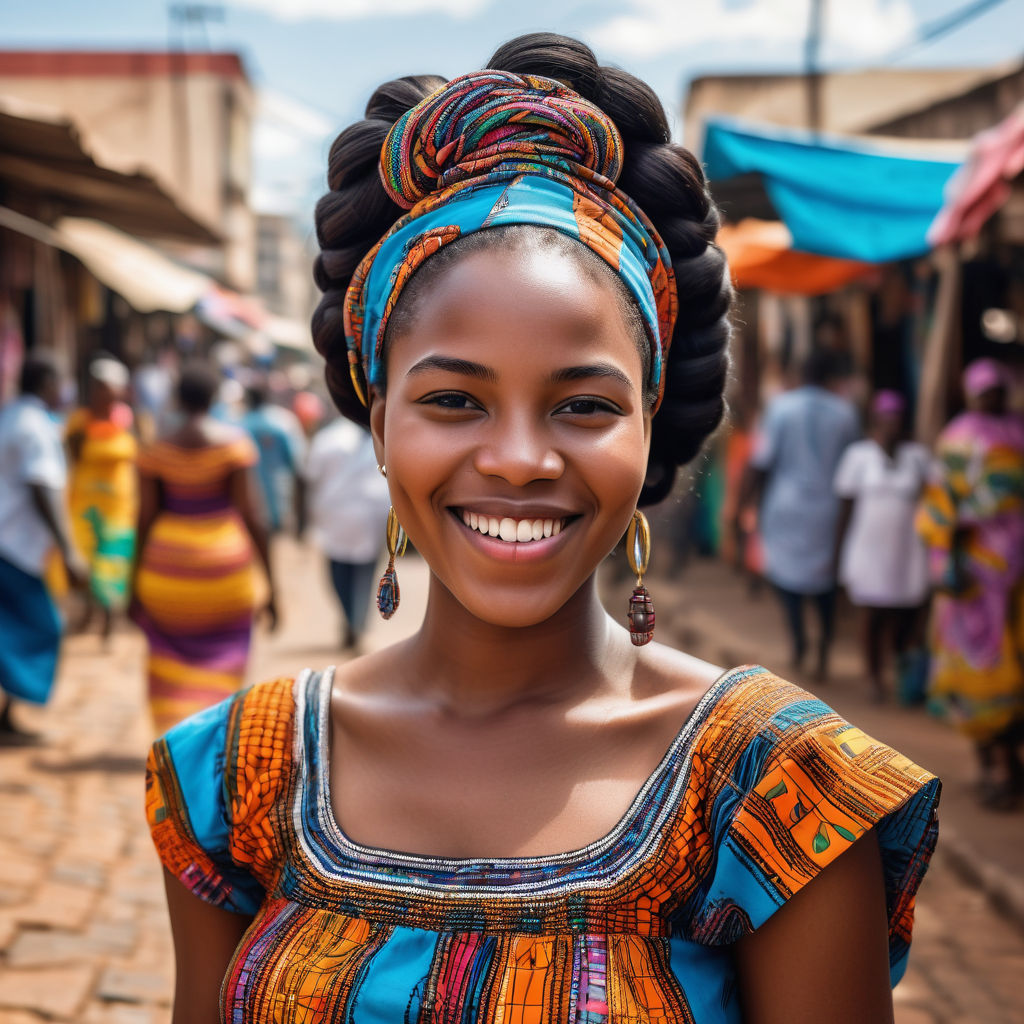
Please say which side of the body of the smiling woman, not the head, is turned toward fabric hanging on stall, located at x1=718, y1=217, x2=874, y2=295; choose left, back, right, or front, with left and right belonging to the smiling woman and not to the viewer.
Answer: back

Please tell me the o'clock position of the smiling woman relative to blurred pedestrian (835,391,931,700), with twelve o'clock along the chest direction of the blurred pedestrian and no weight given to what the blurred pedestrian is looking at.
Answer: The smiling woman is roughly at 12 o'clock from the blurred pedestrian.

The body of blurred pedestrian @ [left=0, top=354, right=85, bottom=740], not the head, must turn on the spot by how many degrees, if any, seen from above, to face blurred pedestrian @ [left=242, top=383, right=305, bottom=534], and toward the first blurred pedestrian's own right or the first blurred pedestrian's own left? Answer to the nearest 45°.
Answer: approximately 90° to the first blurred pedestrian's own left

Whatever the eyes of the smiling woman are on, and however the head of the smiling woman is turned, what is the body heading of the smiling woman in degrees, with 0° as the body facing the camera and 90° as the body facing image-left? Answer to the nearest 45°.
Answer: approximately 0°

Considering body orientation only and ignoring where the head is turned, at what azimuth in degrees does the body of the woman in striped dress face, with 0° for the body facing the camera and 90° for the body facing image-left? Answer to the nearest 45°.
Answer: approximately 180°

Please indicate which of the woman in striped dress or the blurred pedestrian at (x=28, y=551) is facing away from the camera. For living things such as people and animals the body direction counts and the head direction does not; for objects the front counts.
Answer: the woman in striped dress

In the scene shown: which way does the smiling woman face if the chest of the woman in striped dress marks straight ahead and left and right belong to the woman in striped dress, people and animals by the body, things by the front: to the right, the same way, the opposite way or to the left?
the opposite way

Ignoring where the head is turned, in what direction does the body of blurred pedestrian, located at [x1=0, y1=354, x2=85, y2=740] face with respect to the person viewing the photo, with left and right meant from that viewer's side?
facing to the right of the viewer
